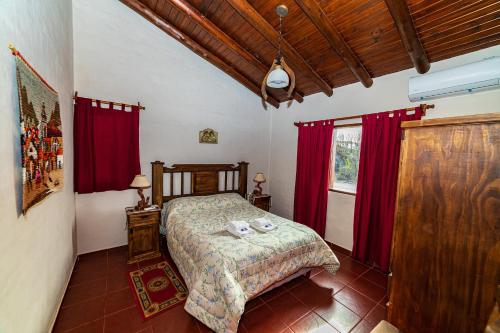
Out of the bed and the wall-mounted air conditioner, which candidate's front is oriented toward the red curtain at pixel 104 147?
the wall-mounted air conditioner

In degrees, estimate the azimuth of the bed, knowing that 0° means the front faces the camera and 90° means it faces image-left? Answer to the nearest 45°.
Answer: approximately 315°

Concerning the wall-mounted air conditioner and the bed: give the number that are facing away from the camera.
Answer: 0

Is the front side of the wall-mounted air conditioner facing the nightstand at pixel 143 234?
yes

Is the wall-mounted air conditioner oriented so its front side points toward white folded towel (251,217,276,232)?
yes

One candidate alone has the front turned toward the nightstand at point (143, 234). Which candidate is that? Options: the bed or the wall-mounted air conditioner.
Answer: the wall-mounted air conditioner

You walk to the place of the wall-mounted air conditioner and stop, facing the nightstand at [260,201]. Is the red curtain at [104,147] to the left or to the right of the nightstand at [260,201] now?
left

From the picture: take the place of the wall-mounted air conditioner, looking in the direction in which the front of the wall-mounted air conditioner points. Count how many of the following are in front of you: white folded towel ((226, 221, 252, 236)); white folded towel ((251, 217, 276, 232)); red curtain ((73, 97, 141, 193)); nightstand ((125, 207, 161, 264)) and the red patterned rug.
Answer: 5

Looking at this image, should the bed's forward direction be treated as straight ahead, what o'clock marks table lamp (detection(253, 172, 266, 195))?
The table lamp is roughly at 8 o'clock from the bed.

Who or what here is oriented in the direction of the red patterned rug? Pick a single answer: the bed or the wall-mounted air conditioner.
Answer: the wall-mounted air conditioner

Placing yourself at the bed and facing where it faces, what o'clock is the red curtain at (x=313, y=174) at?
The red curtain is roughly at 9 o'clock from the bed.

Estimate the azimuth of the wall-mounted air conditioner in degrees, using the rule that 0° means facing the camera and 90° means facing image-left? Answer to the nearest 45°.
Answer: approximately 45°

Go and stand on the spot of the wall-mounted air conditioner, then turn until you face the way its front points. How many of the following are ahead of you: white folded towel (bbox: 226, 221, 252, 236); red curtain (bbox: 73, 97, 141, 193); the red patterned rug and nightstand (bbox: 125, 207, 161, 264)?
4

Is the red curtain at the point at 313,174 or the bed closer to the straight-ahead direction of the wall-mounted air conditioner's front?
the bed

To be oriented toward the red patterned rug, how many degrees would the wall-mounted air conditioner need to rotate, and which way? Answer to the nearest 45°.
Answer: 0° — it already faces it
